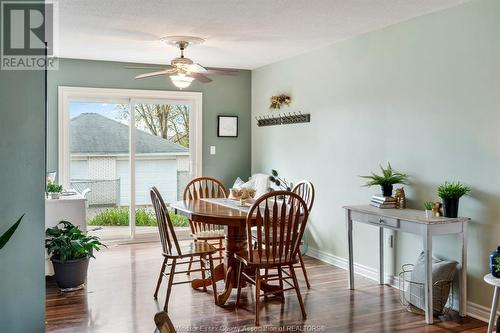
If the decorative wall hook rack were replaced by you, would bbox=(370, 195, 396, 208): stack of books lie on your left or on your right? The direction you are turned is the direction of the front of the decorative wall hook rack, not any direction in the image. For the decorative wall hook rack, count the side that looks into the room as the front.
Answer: on your left

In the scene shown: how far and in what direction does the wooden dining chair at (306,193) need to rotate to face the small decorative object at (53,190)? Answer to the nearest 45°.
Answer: approximately 45° to its right

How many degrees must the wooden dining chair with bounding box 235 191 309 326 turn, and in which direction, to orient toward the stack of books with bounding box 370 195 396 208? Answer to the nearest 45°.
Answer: approximately 90° to its right

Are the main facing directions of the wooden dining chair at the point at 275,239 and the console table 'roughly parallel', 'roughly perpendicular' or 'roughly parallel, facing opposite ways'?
roughly perpendicular

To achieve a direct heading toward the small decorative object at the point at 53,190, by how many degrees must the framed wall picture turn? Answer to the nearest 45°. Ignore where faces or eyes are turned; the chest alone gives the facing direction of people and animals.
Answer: approximately 45° to its right

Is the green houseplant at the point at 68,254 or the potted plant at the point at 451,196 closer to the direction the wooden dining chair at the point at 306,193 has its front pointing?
the green houseplant

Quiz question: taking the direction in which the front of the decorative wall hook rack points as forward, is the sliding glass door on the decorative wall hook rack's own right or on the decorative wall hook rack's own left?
on the decorative wall hook rack's own right

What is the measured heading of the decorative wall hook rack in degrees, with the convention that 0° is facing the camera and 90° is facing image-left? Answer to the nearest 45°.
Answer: approximately 45°

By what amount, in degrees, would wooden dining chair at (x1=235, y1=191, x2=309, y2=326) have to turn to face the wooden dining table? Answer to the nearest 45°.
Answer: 0° — it already faces it

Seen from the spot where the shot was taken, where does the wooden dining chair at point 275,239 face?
facing away from the viewer and to the left of the viewer

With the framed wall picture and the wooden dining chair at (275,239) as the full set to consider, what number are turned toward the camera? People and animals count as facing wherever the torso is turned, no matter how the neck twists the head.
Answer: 1
